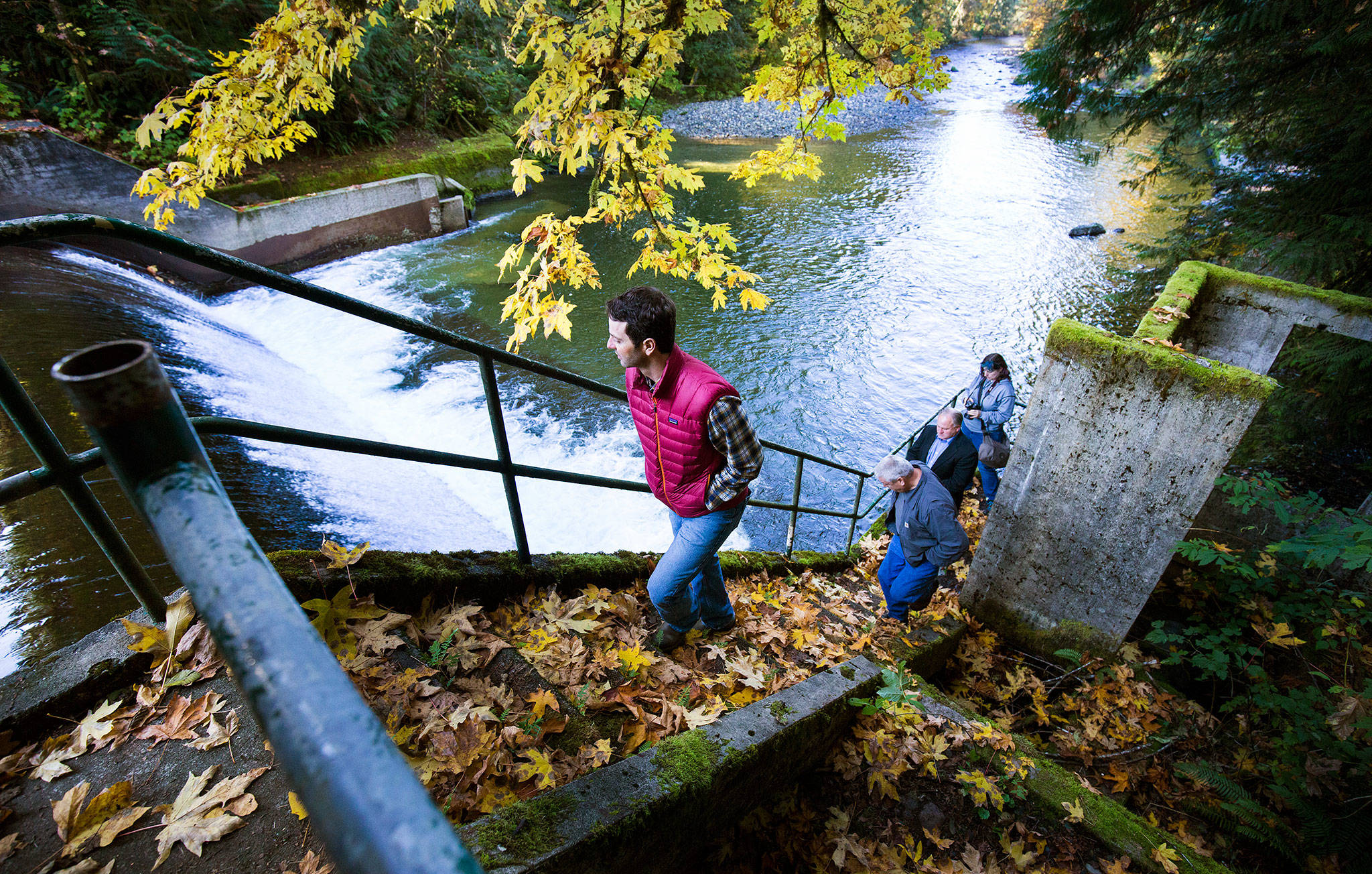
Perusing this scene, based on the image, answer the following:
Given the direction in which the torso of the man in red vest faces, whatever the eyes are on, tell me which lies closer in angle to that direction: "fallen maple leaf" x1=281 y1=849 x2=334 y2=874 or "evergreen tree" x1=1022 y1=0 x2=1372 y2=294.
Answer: the fallen maple leaf

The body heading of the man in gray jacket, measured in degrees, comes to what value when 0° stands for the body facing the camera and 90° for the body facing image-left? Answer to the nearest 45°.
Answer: approximately 45°

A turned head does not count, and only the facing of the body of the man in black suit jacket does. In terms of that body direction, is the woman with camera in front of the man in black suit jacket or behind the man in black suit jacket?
behind

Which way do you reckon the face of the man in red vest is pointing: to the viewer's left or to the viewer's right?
to the viewer's left

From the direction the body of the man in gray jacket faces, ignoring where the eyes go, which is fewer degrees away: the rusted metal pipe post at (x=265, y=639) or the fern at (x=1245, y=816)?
the rusted metal pipe post

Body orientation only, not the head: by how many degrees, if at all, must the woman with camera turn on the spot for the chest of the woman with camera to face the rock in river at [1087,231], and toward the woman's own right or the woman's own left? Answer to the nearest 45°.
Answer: approximately 135° to the woman's own right

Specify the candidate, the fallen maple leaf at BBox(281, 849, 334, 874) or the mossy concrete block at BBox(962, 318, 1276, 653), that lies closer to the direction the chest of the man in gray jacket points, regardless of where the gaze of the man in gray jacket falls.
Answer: the fallen maple leaf
